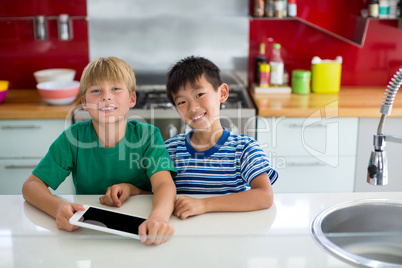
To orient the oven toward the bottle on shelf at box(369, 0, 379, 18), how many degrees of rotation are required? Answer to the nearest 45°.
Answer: approximately 90° to its left

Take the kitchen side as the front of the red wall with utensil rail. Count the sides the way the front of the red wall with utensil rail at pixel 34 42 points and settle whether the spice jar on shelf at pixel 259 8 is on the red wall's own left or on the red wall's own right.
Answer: on the red wall's own left

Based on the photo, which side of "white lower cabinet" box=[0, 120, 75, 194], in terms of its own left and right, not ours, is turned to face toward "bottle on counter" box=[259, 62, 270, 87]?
left

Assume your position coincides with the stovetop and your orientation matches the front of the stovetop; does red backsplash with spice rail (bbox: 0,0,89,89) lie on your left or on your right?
on your right

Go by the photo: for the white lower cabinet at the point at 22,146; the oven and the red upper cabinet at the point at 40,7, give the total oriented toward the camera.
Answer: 3

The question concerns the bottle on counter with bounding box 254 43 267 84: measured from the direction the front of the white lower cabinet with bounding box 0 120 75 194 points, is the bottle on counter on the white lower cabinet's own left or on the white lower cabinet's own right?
on the white lower cabinet's own left
